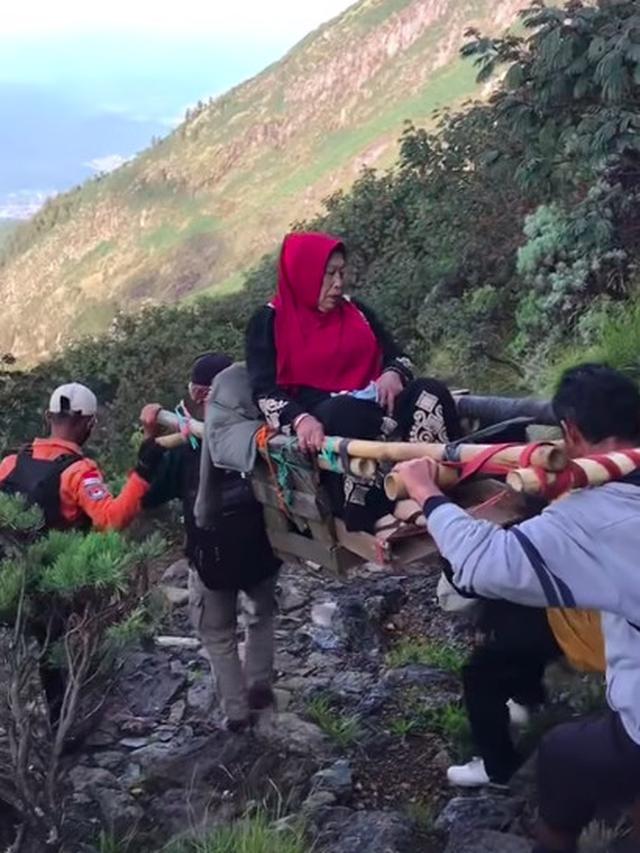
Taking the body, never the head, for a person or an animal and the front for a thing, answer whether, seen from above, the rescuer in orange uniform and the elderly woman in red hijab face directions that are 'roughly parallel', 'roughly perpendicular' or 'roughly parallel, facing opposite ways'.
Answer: roughly perpendicular

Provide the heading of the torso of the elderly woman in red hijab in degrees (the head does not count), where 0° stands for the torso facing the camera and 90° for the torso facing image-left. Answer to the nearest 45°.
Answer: approximately 315°

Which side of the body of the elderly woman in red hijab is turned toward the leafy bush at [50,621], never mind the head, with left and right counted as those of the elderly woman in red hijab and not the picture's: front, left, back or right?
right

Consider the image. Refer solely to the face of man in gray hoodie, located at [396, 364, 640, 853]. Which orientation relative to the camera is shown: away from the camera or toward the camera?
away from the camera
